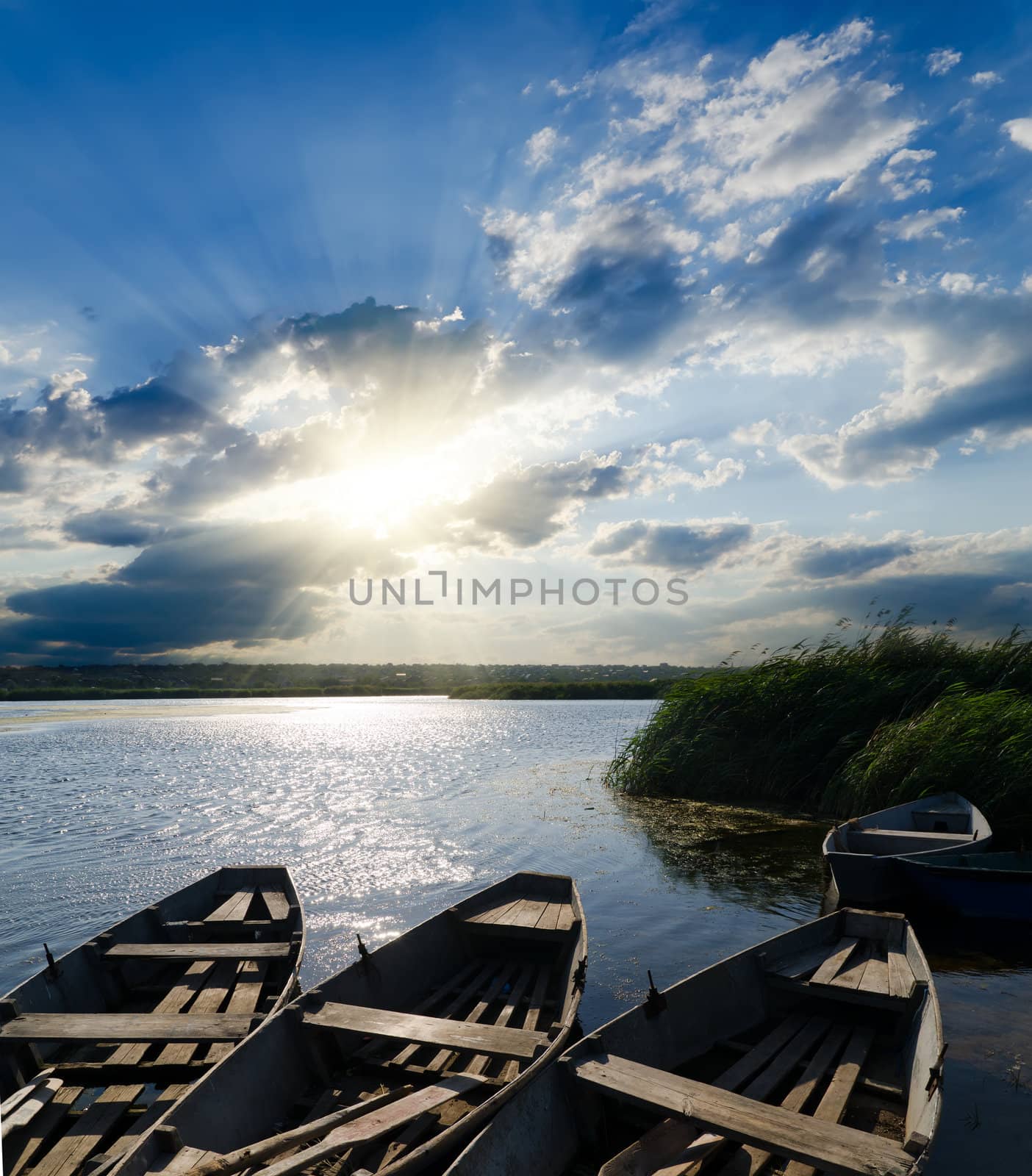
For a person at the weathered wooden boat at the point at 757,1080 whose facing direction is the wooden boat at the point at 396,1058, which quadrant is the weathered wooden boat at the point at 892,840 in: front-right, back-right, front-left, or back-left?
back-right

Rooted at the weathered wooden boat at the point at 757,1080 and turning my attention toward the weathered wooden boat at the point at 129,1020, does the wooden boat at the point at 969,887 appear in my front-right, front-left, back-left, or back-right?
back-right

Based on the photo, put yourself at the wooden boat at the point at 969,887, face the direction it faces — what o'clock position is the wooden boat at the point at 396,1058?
the wooden boat at the point at 396,1058 is roughly at 10 o'clock from the wooden boat at the point at 969,887.

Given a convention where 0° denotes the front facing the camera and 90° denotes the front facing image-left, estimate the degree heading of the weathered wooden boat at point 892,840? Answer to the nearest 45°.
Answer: approximately 45°

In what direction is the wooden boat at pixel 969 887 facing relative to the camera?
to the viewer's left
